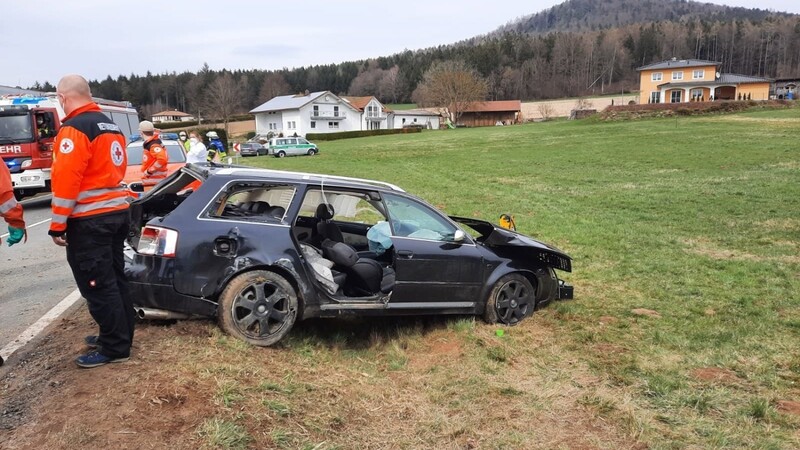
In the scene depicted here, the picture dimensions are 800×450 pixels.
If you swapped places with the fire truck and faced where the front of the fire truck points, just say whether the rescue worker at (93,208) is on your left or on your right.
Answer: on your left

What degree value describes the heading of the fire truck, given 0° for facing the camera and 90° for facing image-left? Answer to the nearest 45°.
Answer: approximately 45°
